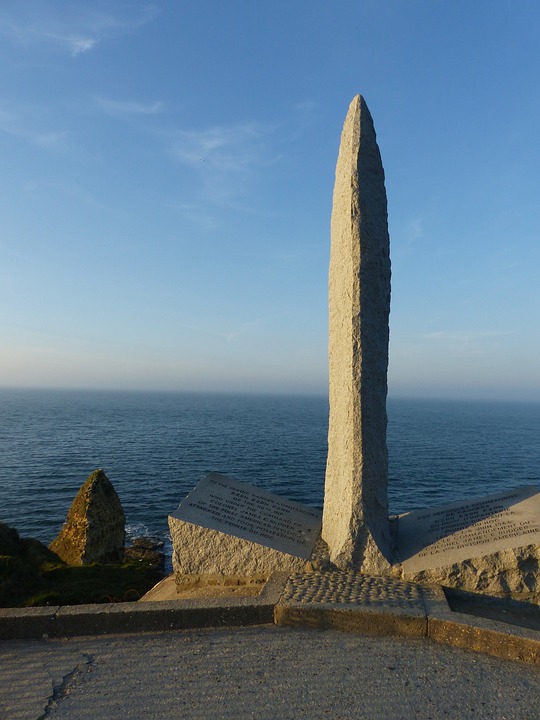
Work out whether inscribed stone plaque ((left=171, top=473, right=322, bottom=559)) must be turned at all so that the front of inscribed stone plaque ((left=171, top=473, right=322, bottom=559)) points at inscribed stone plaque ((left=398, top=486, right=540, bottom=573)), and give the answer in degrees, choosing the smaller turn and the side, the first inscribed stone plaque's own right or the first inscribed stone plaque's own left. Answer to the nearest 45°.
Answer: approximately 135° to the first inscribed stone plaque's own left

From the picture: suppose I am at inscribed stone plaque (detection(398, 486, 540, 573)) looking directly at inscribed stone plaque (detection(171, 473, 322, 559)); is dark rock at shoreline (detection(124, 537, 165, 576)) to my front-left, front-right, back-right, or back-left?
front-right

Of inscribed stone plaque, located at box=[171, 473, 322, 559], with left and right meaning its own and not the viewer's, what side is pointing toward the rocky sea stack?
right

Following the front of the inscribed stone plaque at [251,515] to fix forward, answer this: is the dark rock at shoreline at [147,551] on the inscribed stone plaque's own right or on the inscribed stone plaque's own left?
on the inscribed stone plaque's own right

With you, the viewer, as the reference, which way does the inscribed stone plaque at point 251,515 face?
facing the viewer and to the left of the viewer

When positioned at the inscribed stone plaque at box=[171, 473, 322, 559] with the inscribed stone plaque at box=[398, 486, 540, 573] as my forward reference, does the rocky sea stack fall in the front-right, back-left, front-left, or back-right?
back-left
